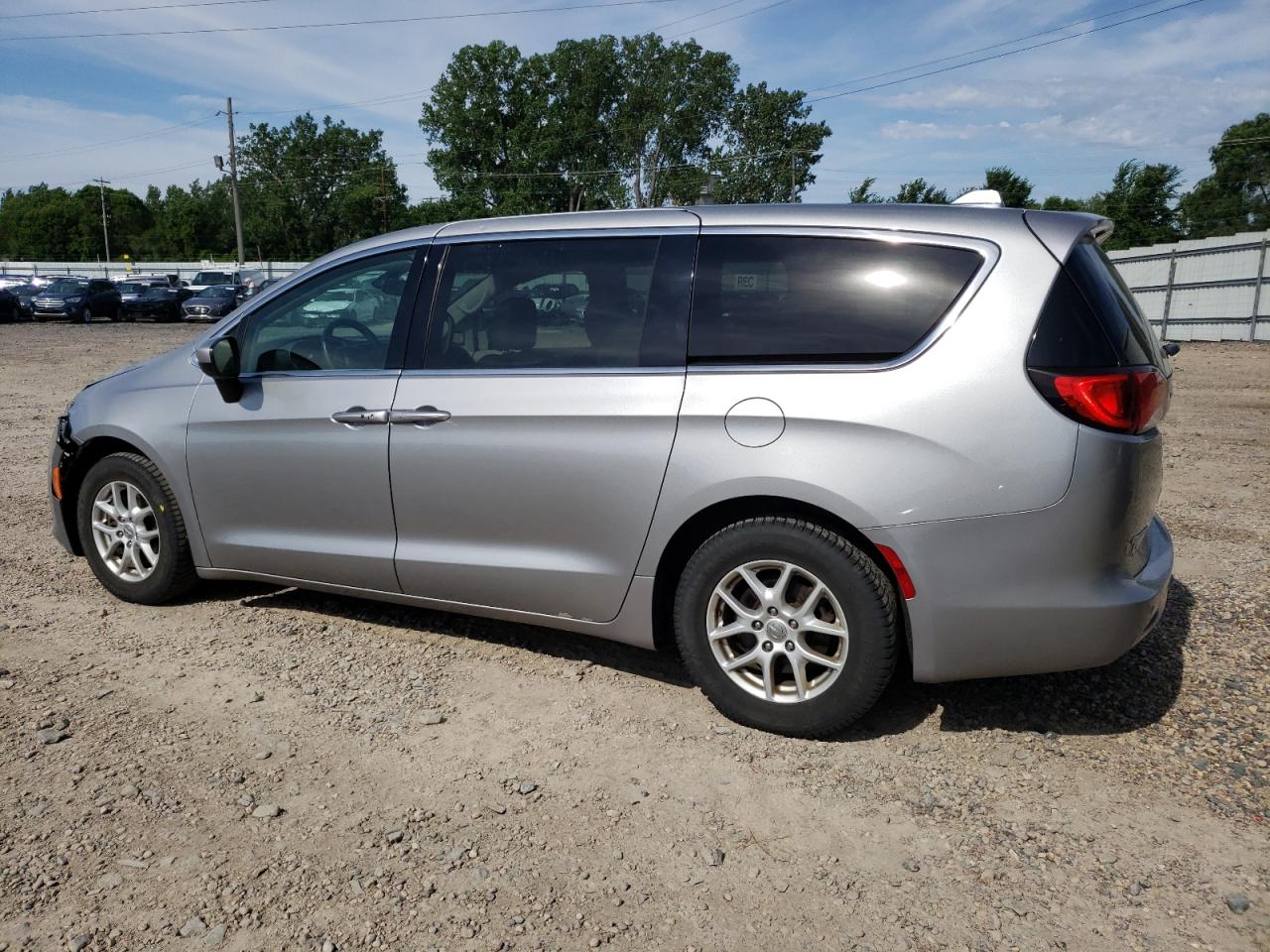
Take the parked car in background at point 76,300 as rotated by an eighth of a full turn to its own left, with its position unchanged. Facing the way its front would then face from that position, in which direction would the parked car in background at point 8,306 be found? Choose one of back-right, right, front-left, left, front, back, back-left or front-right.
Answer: right

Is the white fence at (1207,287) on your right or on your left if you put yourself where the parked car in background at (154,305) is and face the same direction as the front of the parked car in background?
on your left

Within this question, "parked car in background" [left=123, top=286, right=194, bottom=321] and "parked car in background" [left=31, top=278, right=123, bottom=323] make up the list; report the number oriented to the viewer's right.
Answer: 0

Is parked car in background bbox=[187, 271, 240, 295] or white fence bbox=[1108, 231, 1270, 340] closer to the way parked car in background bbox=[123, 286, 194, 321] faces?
the white fence

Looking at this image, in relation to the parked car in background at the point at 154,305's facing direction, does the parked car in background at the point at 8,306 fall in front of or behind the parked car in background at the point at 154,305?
in front

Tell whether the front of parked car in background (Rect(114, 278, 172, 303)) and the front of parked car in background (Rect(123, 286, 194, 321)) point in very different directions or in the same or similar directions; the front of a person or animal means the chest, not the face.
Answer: same or similar directions

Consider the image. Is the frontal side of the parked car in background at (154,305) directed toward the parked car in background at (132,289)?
no

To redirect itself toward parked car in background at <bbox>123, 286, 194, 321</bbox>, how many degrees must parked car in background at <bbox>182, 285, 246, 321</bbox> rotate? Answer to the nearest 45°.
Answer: approximately 90° to its right

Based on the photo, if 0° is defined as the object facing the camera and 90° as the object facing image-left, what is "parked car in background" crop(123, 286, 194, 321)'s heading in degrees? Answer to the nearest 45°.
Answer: approximately 45°

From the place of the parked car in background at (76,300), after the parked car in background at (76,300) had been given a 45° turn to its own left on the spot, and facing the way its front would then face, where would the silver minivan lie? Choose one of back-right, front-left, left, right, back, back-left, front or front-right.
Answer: front

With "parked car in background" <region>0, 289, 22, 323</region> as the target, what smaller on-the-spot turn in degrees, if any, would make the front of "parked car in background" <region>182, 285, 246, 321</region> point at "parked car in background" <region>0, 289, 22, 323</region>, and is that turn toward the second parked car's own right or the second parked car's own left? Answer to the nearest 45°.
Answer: approximately 45° to the second parked car's own right

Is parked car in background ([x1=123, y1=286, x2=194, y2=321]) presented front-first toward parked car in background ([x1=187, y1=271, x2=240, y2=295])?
no

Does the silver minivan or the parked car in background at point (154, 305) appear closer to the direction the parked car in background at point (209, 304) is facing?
the silver minivan

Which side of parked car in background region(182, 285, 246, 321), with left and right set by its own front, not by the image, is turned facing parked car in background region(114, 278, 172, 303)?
right

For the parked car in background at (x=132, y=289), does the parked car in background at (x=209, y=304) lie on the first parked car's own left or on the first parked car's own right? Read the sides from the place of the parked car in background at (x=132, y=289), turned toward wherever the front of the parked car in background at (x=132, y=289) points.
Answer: on the first parked car's own left

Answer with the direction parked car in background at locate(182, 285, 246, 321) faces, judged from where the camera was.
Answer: facing the viewer and to the left of the viewer

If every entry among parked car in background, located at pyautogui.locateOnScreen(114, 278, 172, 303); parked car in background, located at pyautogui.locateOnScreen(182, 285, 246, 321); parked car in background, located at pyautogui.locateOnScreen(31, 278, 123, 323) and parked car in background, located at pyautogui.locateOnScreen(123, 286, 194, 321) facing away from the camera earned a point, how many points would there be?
0

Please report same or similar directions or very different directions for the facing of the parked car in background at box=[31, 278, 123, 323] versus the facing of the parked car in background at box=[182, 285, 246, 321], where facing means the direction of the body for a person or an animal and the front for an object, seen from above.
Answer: same or similar directions

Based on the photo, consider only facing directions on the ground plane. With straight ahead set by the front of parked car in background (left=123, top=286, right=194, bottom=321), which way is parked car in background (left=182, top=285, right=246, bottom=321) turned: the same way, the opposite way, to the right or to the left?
the same way

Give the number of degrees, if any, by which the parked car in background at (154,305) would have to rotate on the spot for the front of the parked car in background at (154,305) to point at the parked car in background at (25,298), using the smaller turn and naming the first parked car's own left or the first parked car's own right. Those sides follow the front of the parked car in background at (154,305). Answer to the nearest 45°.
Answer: approximately 45° to the first parked car's own right
